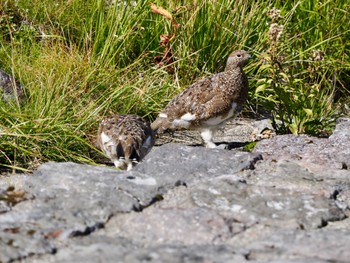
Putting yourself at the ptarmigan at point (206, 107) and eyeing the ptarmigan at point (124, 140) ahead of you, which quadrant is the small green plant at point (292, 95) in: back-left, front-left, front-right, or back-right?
back-left

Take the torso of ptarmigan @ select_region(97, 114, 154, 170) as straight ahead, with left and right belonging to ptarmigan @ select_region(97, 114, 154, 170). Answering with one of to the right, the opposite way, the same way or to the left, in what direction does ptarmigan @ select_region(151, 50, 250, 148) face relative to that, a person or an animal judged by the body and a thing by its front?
to the right

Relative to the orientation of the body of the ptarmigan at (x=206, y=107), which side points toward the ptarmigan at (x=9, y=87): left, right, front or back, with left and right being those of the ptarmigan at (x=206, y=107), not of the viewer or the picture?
back

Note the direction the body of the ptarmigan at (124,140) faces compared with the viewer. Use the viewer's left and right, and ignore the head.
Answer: facing away from the viewer

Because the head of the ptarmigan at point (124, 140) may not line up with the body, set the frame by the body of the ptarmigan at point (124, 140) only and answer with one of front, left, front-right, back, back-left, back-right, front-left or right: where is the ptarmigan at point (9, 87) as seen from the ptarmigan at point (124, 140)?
front-left

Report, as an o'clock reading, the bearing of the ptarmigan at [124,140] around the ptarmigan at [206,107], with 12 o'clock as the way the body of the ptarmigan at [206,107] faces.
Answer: the ptarmigan at [124,140] is roughly at 4 o'clock from the ptarmigan at [206,107].

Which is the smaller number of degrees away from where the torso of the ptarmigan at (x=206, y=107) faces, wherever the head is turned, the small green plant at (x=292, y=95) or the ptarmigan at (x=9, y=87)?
the small green plant

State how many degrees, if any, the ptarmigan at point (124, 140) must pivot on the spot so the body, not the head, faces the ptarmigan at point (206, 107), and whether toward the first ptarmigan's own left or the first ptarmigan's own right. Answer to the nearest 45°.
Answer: approximately 45° to the first ptarmigan's own right

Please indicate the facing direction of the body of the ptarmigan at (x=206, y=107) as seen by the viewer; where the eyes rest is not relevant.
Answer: to the viewer's right

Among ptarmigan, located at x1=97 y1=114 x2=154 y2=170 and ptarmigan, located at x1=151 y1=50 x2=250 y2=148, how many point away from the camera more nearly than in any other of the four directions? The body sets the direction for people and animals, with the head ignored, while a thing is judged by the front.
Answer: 1
